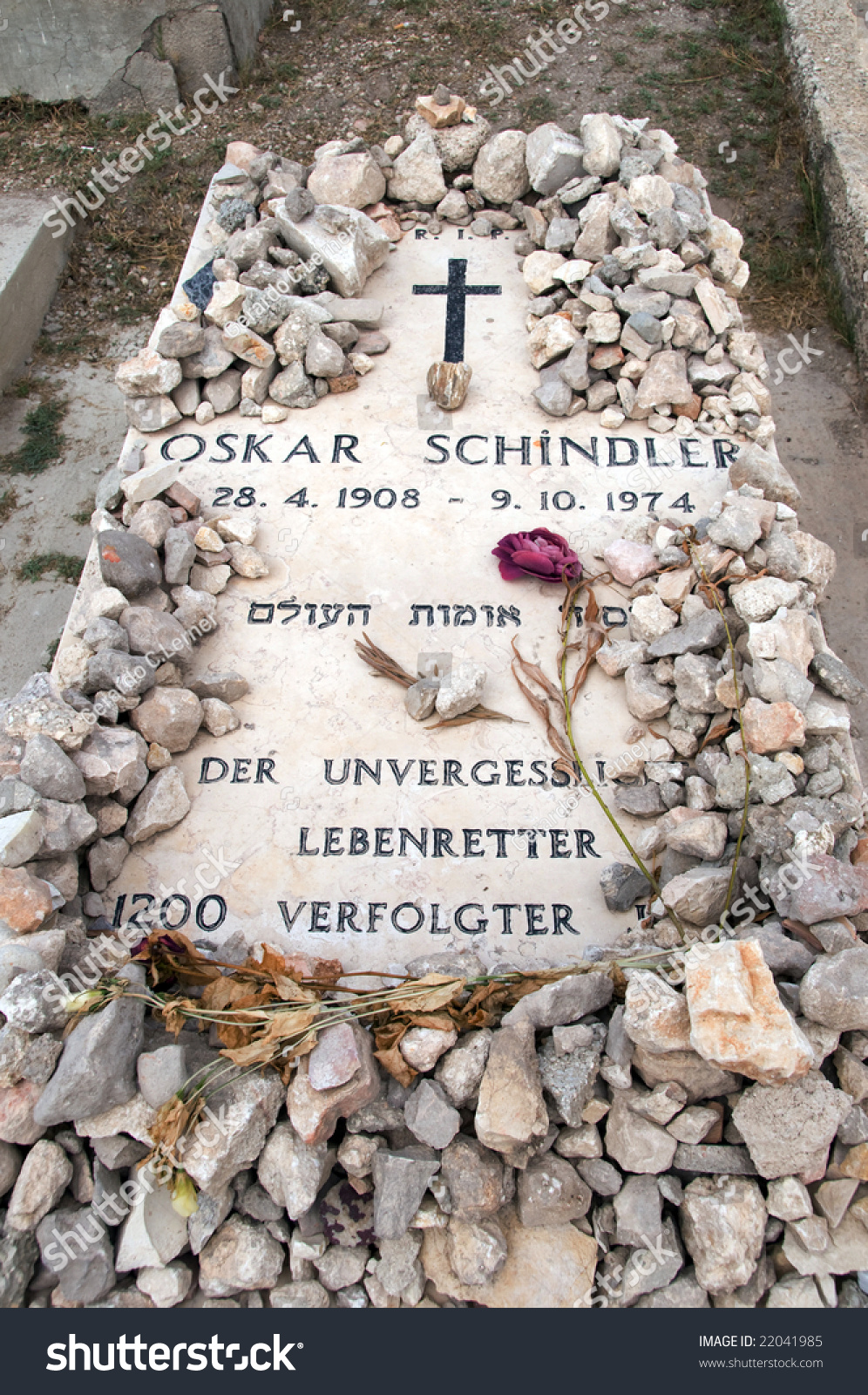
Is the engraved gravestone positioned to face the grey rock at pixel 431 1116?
yes

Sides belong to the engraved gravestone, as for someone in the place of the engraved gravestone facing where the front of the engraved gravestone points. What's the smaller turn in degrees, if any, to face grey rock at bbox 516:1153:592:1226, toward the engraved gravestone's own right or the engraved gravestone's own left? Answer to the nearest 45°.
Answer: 0° — it already faces it

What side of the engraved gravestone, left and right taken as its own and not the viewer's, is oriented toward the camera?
front

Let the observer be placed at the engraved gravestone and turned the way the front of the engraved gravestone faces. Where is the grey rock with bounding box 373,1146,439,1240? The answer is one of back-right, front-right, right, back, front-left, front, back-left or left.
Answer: front

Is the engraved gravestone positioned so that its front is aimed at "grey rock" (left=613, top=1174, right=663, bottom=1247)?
yes

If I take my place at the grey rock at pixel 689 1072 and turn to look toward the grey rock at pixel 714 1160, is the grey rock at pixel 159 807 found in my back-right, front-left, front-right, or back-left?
back-right

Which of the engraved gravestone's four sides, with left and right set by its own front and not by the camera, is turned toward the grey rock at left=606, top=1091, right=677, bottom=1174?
front

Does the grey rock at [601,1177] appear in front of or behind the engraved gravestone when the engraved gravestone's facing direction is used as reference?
in front

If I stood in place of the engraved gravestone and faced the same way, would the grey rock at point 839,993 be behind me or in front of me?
in front

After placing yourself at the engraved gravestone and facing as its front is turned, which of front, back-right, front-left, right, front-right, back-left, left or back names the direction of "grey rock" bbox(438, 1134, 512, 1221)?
front
